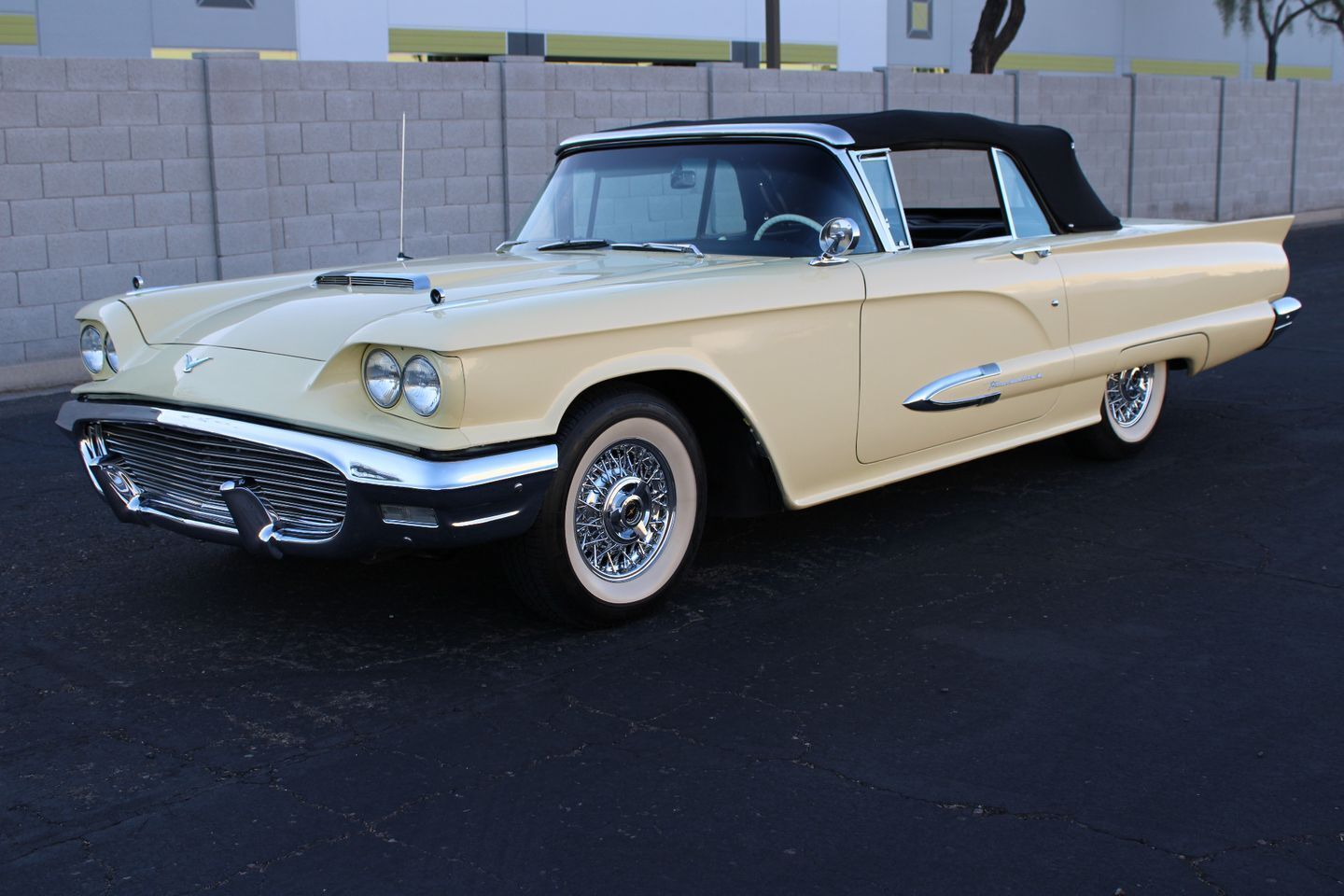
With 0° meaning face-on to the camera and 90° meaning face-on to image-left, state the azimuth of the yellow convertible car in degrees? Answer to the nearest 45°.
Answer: approximately 45°
